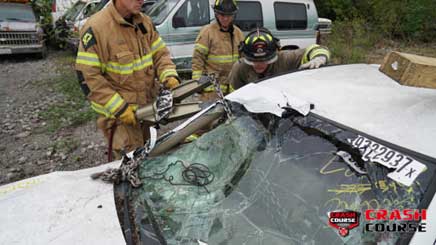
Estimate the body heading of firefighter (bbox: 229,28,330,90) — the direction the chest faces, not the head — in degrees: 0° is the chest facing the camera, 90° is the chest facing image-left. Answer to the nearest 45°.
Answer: approximately 0°

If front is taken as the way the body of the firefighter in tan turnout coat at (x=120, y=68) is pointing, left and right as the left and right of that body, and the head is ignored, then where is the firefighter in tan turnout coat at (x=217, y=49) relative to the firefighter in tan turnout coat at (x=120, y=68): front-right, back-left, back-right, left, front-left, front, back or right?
left

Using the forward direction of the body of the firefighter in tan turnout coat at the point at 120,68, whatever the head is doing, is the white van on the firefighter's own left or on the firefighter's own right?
on the firefighter's own left

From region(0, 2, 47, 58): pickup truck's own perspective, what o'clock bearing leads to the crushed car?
The crushed car is roughly at 12 o'clock from the pickup truck.

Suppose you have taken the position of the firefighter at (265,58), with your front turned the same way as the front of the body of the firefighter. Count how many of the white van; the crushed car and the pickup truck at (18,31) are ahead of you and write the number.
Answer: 1

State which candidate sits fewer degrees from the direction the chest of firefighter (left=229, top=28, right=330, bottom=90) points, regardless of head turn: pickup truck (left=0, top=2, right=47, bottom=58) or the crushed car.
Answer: the crushed car

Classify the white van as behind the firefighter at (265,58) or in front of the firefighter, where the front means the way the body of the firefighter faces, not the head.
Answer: behind

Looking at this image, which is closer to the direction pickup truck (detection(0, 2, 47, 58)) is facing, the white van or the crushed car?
the crushed car

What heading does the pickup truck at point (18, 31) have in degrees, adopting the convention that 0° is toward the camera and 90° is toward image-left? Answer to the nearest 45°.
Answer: approximately 0°

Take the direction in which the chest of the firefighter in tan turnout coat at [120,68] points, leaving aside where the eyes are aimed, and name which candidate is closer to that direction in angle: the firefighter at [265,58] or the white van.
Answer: the firefighter

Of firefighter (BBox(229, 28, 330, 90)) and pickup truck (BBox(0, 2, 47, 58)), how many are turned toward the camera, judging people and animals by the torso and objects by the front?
2
